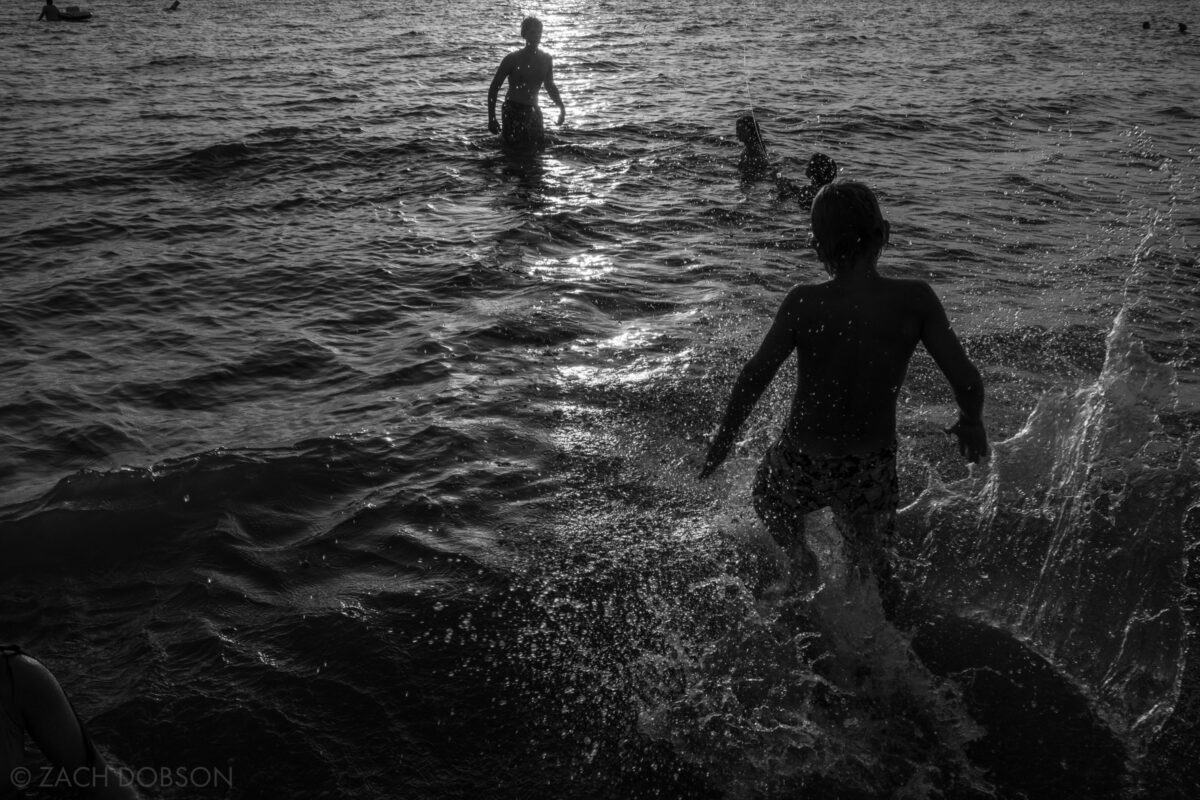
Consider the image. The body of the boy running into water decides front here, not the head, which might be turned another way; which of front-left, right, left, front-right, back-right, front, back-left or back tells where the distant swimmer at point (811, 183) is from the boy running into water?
front

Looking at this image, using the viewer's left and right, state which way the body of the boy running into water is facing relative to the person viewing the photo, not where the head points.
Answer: facing away from the viewer

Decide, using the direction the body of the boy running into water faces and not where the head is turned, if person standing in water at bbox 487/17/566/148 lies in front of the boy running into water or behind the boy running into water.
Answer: in front

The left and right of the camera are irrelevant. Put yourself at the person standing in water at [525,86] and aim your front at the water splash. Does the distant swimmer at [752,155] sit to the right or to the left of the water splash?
left

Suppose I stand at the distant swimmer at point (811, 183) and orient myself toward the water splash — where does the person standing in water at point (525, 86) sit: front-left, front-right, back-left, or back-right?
back-right

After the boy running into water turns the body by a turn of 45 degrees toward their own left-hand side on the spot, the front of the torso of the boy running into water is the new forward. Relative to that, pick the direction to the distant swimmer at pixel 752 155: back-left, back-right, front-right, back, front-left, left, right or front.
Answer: front-right

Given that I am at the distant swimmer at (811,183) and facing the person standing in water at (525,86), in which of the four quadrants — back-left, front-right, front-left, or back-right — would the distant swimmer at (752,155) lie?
front-right
